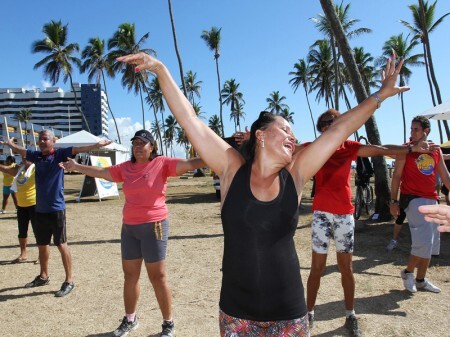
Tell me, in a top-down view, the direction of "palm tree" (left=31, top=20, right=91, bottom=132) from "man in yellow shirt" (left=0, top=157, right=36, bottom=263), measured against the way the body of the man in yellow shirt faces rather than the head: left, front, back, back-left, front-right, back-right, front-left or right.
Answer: back-right

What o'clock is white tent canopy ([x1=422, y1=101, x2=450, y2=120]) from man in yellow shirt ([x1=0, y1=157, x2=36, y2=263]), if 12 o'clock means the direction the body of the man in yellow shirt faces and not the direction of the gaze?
The white tent canopy is roughly at 8 o'clock from the man in yellow shirt.

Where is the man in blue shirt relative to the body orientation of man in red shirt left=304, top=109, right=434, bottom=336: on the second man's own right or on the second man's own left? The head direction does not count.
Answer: on the second man's own right

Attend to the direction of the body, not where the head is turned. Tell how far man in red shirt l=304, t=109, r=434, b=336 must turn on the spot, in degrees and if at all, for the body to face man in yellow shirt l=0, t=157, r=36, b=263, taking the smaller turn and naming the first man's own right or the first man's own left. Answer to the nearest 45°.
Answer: approximately 90° to the first man's own right

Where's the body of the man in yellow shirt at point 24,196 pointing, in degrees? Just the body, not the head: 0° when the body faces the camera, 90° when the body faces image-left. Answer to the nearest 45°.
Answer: approximately 45°

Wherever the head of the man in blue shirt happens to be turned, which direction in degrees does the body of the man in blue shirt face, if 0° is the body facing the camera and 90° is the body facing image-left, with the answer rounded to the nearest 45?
approximately 45°

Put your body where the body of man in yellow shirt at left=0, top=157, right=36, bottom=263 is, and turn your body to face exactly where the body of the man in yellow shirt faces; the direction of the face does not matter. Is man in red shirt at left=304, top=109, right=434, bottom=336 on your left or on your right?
on your left

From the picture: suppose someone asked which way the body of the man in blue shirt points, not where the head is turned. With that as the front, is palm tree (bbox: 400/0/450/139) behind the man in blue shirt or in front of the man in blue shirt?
behind

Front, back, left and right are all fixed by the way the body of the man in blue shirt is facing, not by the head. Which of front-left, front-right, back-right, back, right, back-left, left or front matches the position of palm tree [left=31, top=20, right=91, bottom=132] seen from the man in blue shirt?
back-right
